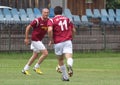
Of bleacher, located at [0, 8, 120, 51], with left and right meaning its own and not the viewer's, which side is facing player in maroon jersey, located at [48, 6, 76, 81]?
front

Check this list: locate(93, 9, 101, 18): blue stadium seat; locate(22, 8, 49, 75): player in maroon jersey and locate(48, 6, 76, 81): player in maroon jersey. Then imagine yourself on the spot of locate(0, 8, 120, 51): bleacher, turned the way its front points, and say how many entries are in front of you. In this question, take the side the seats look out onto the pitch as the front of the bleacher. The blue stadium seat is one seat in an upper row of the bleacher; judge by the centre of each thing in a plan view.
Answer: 2

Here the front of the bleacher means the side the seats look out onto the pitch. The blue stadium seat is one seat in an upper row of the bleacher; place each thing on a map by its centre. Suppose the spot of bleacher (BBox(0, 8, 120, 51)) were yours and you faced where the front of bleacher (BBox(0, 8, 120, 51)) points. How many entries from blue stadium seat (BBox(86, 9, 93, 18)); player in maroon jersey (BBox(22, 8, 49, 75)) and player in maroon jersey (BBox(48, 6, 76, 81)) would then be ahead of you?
2

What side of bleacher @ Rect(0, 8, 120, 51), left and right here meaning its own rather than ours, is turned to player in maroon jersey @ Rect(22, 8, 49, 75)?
front

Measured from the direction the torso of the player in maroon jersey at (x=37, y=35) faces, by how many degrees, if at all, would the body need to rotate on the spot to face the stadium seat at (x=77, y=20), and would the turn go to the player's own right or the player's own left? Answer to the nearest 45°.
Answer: approximately 135° to the player's own left

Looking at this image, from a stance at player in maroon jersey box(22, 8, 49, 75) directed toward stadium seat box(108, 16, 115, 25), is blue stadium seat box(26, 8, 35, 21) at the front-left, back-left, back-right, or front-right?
front-left

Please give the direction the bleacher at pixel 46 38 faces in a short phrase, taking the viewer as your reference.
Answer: facing the viewer

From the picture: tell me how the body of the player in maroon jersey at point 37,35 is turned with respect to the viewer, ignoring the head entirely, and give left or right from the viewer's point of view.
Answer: facing the viewer and to the right of the viewer

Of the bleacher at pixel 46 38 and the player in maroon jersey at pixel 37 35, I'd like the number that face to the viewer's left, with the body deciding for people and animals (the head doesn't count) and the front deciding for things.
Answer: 0

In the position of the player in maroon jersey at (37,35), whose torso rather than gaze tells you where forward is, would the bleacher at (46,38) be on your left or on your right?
on your left

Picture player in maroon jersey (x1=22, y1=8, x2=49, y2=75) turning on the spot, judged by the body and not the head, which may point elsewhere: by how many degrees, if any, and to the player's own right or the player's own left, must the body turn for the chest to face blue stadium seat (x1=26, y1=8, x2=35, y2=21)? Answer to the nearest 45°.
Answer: approximately 135° to the player's own left
